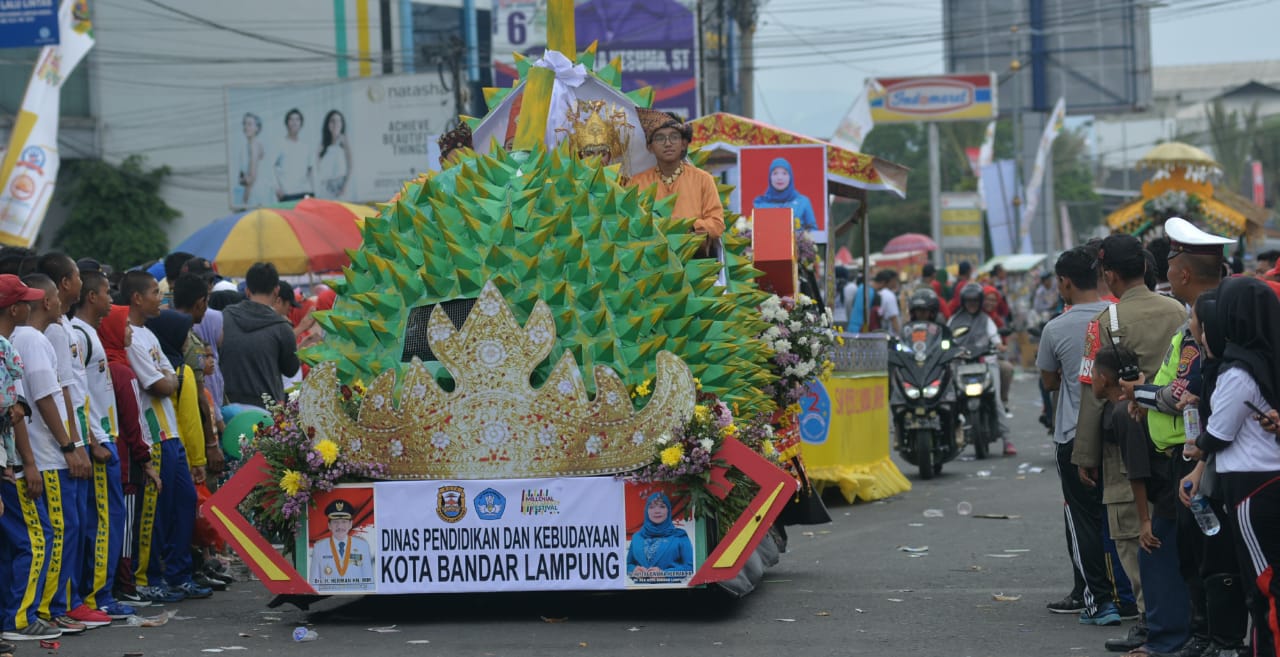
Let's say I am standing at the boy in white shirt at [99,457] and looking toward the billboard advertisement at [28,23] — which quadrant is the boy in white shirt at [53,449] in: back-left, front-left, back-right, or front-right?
back-left

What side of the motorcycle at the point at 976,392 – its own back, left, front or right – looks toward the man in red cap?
front

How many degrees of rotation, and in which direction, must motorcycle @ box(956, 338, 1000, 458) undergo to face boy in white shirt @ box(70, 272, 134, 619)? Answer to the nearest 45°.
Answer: approximately 45° to its right

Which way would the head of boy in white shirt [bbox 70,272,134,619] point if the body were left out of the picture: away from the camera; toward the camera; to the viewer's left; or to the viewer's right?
to the viewer's right

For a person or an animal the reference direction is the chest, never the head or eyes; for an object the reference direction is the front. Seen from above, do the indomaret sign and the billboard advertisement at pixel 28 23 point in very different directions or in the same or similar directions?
same or similar directions

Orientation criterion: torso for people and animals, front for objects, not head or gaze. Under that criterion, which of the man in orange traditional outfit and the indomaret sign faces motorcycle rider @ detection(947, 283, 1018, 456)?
the indomaret sign

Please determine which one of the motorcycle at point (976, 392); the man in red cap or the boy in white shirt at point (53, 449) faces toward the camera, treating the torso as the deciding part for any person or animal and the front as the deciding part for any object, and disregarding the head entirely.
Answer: the motorcycle

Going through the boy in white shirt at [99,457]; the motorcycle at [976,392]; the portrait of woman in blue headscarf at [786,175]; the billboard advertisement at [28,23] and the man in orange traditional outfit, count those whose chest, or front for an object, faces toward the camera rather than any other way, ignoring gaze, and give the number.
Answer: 4

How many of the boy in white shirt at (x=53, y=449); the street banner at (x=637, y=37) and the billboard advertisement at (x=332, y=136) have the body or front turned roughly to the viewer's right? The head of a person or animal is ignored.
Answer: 1

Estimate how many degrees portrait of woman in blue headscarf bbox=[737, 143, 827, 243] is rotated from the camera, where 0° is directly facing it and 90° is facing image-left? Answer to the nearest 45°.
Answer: approximately 0°

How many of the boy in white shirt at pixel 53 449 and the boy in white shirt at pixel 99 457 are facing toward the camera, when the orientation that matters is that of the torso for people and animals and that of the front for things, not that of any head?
0

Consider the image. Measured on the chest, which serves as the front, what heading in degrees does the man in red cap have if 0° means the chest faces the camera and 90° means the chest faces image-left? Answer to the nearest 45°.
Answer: approximately 270°

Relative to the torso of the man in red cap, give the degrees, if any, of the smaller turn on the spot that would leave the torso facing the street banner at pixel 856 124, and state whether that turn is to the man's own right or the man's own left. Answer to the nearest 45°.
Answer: approximately 45° to the man's own left

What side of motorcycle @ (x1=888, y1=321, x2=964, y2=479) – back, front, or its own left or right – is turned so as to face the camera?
front

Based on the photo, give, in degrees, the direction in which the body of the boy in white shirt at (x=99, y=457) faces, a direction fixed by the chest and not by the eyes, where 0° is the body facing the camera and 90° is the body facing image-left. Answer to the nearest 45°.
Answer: approximately 270°

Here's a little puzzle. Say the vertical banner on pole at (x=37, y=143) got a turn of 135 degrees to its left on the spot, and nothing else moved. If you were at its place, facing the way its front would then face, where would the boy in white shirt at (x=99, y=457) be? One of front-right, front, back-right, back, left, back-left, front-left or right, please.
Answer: back-right
